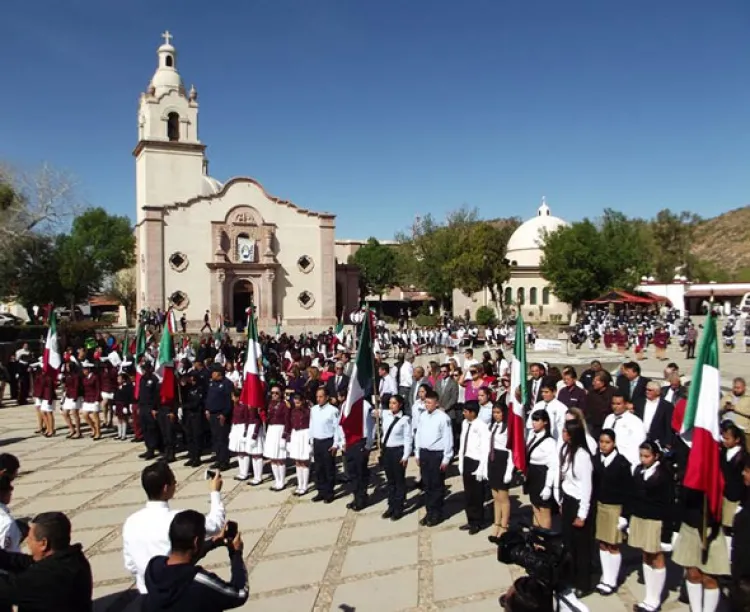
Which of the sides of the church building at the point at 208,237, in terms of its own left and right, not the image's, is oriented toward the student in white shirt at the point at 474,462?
front

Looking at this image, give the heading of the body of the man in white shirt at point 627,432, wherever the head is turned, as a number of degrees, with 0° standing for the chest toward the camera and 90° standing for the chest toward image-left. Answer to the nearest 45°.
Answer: approximately 45°

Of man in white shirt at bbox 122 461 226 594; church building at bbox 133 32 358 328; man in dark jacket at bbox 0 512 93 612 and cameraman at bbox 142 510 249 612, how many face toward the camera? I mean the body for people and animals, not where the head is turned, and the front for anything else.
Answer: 1

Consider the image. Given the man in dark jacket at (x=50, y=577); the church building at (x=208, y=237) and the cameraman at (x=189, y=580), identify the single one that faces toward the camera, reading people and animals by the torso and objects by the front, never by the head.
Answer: the church building

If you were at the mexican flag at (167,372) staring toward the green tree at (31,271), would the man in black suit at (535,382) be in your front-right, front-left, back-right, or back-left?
back-right

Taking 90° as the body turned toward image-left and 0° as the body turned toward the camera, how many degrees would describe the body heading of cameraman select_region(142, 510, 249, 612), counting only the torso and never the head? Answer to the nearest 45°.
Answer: approximately 225°

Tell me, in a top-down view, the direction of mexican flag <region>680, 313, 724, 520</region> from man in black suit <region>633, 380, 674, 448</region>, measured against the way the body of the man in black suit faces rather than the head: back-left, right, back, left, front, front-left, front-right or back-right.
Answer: front-left

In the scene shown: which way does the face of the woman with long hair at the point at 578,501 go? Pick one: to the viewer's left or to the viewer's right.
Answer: to the viewer's left

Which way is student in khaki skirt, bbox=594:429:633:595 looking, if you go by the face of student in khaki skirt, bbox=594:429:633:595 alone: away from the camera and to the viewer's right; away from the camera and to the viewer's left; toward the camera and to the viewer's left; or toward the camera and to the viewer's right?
toward the camera and to the viewer's left

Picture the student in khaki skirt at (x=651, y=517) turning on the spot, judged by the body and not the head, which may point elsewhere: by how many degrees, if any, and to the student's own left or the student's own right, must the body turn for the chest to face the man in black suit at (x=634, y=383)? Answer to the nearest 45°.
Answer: approximately 135° to the student's own right

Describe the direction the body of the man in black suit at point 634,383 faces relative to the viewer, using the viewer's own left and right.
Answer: facing the viewer and to the left of the viewer

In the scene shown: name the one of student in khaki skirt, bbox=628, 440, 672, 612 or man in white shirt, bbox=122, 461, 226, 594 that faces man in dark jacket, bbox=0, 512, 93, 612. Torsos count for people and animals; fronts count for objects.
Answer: the student in khaki skirt

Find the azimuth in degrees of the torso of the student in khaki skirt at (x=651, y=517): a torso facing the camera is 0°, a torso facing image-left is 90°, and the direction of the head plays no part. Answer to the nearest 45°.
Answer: approximately 45°

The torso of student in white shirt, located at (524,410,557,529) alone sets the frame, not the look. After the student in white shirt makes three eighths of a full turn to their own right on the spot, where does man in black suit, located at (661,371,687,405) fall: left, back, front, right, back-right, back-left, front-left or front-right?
front-right

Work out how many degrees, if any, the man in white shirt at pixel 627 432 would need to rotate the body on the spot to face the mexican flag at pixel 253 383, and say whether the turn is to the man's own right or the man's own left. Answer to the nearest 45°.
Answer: approximately 45° to the man's own right
